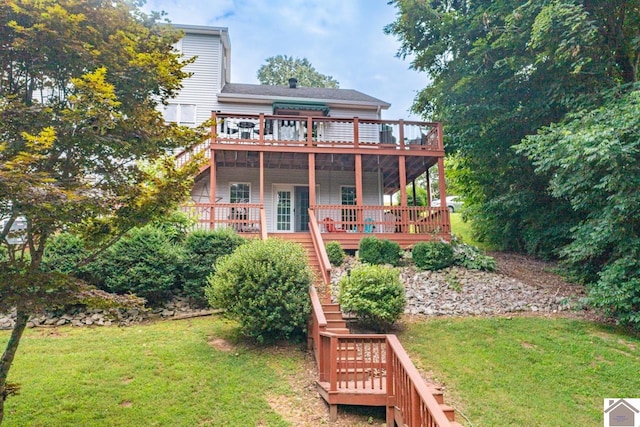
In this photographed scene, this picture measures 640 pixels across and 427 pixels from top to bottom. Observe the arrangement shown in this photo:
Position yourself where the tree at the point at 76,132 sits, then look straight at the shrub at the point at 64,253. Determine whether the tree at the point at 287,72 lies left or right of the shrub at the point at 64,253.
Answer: right

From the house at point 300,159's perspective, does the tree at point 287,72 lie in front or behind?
behind

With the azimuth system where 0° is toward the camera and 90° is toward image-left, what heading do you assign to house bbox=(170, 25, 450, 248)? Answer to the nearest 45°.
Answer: approximately 0°

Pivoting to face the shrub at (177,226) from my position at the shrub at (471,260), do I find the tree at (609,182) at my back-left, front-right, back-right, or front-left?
back-left

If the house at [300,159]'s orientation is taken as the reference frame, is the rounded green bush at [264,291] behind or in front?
in front

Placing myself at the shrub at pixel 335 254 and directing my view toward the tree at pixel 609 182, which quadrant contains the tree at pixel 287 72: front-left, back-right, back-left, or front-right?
back-left

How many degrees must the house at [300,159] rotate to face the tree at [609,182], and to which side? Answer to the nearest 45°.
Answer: approximately 45° to its left

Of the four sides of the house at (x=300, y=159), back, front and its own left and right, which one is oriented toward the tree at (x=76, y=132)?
front

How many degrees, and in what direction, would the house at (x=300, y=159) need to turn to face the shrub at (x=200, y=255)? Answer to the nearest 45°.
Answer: approximately 45° to its right

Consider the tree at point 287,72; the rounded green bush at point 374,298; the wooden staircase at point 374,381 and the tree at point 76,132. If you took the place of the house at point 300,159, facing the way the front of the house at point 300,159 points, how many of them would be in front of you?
3

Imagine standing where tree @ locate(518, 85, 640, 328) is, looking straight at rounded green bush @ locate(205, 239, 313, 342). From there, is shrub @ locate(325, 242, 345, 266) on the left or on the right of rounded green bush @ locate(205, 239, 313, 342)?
right

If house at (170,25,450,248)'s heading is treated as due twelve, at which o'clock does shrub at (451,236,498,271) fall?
The shrub is roughly at 10 o'clock from the house.

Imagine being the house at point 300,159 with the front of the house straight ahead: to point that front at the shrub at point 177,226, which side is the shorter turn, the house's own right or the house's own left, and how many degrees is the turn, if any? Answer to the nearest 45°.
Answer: approximately 45° to the house's own right

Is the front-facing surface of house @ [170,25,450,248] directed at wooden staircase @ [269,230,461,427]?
yes

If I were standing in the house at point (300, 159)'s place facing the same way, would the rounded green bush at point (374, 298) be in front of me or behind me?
in front

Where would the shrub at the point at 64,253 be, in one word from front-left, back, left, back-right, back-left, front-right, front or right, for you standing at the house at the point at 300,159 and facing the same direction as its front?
front-right
